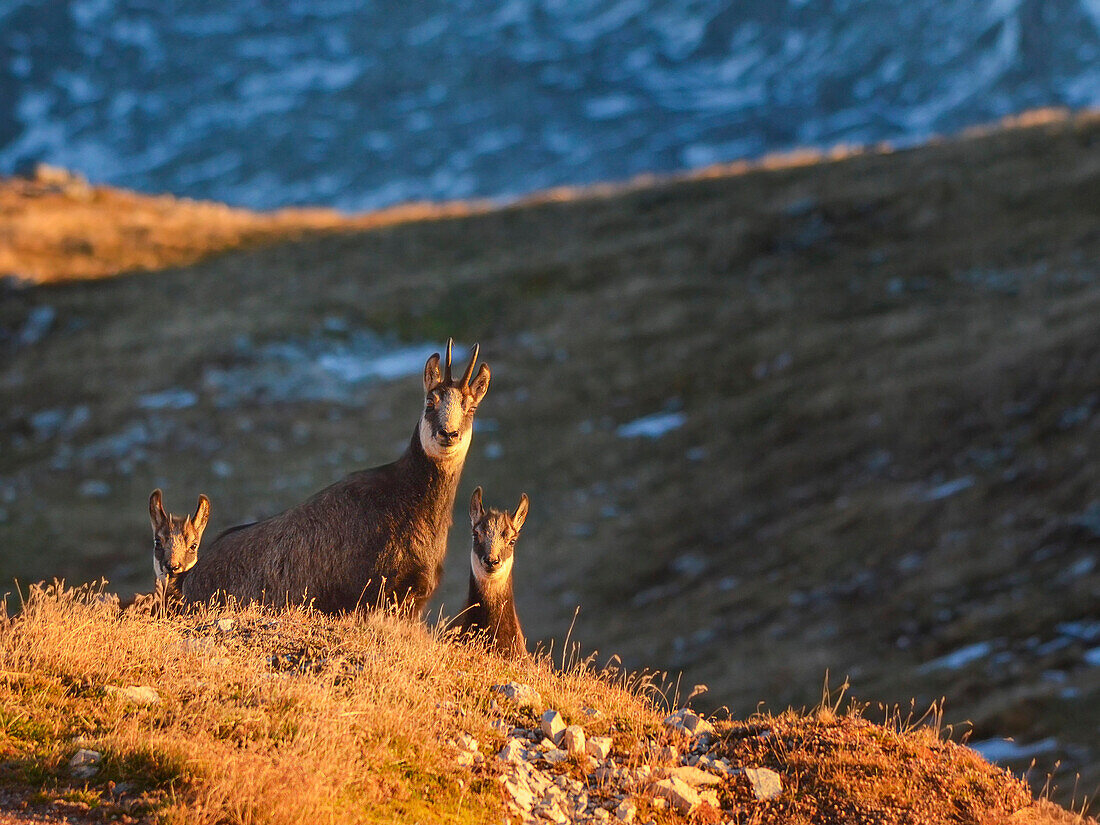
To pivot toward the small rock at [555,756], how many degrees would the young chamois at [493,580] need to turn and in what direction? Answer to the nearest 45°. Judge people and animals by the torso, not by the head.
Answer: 0° — it already faces it

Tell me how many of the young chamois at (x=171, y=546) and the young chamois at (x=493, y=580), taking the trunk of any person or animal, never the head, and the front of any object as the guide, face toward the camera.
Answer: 2

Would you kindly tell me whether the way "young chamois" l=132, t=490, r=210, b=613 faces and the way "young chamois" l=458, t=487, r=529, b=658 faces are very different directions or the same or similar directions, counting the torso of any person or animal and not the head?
same or similar directions

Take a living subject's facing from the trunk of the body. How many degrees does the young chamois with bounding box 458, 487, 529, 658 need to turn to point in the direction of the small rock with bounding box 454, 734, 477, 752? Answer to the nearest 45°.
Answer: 0° — it already faces it

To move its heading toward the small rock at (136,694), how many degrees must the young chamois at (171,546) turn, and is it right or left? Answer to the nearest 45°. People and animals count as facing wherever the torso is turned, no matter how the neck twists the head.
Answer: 0° — it already faces it

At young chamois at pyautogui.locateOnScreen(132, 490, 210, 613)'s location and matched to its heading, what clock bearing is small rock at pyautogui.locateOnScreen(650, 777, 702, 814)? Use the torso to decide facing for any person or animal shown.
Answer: The small rock is roughly at 11 o'clock from the young chamois.

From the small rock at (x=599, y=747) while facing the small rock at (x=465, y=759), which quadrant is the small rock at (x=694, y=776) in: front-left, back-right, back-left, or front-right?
back-left

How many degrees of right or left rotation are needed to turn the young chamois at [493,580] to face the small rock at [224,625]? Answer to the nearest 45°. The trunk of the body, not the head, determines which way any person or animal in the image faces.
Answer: approximately 45° to its right

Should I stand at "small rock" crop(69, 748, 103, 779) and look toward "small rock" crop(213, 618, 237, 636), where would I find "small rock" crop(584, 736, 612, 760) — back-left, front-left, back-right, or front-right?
front-right

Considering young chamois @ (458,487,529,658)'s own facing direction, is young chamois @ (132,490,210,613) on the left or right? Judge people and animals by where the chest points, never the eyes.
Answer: on its right

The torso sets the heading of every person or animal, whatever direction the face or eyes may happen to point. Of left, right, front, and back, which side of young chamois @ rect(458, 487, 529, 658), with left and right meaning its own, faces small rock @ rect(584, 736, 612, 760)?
front

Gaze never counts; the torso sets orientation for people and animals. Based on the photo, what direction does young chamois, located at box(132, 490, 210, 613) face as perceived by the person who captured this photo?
facing the viewer

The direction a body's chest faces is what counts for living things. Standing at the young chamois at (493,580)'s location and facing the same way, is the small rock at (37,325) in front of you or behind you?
behind
